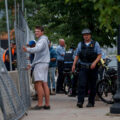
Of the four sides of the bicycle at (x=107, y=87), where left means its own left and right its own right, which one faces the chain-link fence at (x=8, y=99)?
front

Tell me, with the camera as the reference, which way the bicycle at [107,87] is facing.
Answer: facing the viewer and to the left of the viewer

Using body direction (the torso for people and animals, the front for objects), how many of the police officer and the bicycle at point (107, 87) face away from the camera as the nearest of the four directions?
0

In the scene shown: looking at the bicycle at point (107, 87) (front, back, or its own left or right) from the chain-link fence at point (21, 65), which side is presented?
front

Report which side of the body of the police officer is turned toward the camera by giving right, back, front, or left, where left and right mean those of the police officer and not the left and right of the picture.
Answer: front

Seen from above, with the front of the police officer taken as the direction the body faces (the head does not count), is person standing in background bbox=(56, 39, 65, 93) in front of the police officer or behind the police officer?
behind

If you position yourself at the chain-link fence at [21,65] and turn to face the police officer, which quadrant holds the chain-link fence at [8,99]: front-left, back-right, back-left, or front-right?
back-right
